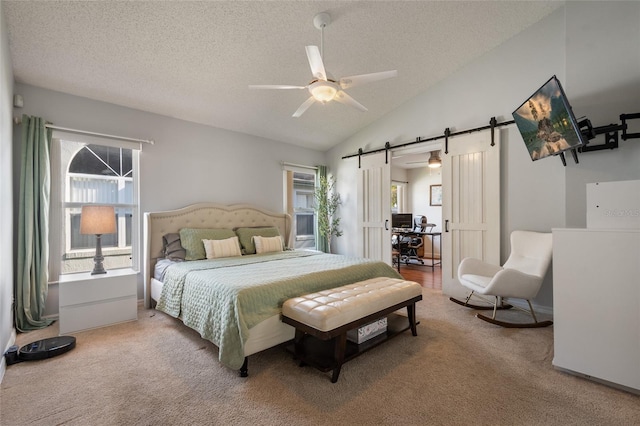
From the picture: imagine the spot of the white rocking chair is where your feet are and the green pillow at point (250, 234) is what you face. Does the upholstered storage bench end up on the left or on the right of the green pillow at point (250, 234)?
left

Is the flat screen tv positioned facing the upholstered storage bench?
yes

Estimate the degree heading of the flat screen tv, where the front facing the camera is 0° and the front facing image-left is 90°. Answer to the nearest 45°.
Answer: approximately 45°

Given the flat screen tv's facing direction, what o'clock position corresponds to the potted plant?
The potted plant is roughly at 2 o'clock from the flat screen tv.

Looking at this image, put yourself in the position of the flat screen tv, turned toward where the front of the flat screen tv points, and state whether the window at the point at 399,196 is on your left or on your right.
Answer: on your right

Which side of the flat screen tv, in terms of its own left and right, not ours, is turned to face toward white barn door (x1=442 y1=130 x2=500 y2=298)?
right

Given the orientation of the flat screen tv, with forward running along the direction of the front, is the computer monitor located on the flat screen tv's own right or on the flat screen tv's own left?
on the flat screen tv's own right
